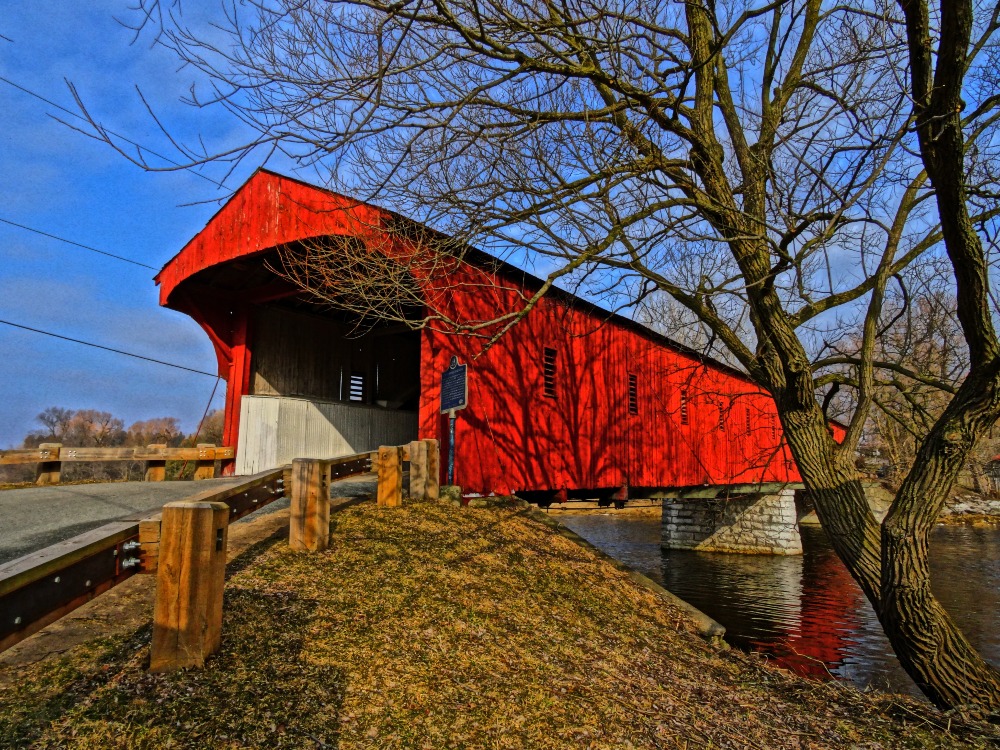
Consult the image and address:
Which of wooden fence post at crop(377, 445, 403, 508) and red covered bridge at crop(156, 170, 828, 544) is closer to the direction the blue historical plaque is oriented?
the wooden fence post

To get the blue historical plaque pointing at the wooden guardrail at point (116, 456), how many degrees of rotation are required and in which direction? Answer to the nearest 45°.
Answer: approximately 90° to its right

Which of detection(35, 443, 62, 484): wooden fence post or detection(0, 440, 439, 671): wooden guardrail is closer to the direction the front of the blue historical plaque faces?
the wooden guardrail

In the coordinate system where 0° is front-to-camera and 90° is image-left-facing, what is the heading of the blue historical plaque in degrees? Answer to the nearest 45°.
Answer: approximately 45°

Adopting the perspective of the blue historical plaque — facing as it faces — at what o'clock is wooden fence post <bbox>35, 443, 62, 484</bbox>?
The wooden fence post is roughly at 2 o'clock from the blue historical plaque.

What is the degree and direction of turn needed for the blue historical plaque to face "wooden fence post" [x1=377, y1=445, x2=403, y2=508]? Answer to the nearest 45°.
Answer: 0° — it already faces it

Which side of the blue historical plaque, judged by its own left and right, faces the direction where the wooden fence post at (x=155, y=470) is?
right
